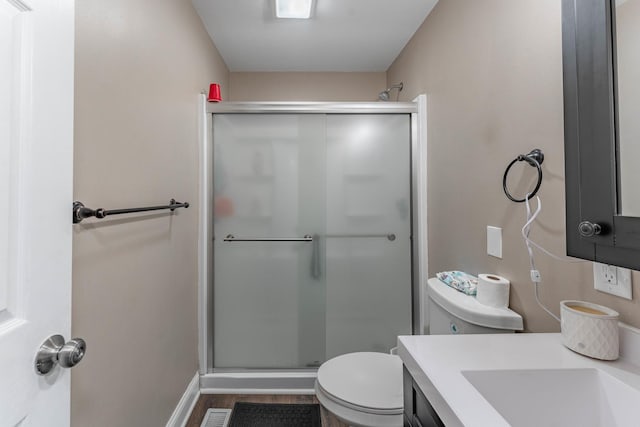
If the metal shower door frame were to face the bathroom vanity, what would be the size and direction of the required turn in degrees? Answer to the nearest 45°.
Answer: approximately 45° to its left

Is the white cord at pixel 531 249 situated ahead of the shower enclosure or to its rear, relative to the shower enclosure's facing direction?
ahead

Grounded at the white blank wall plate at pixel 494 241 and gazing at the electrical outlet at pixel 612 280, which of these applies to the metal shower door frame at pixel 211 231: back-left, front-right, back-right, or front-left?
back-right

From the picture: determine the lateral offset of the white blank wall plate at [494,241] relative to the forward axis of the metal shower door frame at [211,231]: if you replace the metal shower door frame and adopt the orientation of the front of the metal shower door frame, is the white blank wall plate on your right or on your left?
on your left

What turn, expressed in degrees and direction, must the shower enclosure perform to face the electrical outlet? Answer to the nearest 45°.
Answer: approximately 45° to its left

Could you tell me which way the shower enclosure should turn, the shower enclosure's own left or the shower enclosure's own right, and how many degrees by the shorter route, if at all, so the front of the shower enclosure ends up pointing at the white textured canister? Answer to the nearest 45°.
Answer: approximately 45° to the shower enclosure's own left

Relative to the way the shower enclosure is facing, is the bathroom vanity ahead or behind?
ahead
